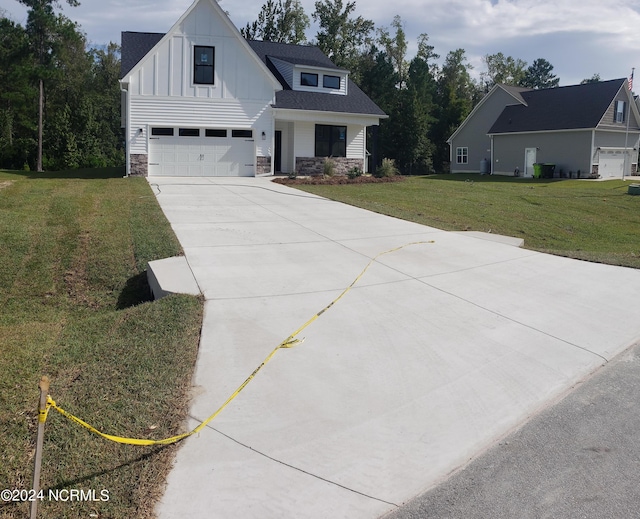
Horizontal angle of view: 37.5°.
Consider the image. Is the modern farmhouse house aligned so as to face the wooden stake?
yes

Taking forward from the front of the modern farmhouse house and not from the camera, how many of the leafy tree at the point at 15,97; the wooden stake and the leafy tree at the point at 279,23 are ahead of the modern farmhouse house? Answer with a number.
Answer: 1

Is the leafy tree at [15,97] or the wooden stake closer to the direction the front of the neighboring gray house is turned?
the wooden stake

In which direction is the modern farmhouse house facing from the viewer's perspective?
toward the camera

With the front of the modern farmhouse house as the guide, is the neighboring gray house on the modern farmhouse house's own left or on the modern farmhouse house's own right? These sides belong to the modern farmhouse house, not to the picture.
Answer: on the modern farmhouse house's own left

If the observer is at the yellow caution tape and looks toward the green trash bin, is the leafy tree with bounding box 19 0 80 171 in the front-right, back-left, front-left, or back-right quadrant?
front-left

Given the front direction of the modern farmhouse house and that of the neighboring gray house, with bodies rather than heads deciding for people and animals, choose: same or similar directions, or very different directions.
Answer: same or similar directions

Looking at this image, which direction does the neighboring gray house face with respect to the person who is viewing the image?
facing the viewer and to the right of the viewer

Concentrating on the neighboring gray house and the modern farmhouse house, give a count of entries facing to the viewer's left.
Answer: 0

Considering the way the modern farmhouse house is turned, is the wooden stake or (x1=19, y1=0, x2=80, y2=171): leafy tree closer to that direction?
the wooden stake

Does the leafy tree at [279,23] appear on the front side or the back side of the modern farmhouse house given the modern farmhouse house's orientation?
on the back side

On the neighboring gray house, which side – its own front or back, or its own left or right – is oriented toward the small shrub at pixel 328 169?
right

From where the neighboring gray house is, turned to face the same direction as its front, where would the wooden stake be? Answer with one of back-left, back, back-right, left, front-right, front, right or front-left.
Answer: front-right
